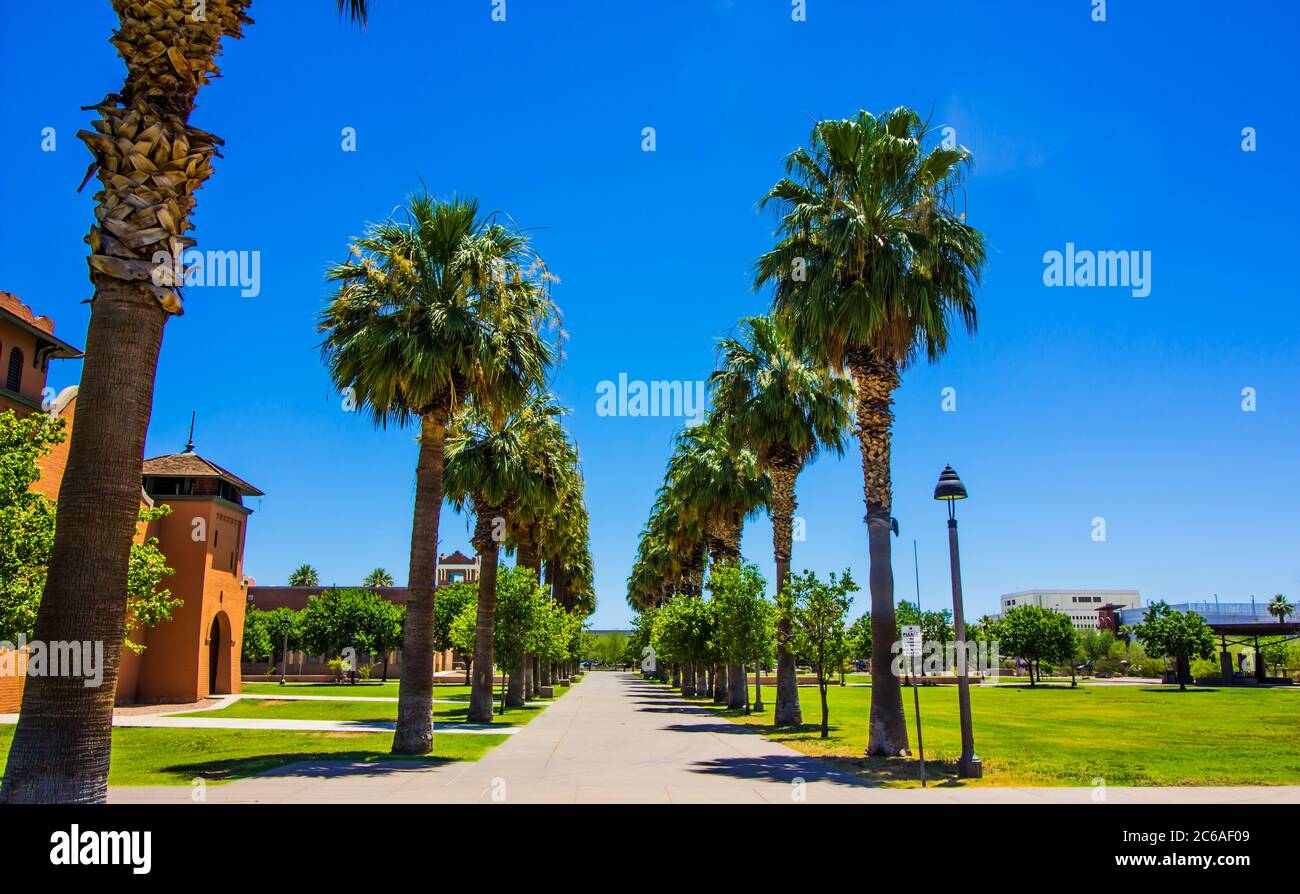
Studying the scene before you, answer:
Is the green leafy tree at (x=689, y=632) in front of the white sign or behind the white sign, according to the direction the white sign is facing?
behind

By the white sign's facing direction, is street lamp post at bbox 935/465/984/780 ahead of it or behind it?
behind

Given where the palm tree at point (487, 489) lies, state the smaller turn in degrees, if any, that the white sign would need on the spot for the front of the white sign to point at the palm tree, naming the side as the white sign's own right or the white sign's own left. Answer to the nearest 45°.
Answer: approximately 135° to the white sign's own right

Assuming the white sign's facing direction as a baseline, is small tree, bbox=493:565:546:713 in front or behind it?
behind

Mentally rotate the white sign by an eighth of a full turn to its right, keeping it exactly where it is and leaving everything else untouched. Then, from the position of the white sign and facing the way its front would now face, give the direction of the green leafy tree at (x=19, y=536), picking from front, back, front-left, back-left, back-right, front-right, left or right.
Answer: front-right

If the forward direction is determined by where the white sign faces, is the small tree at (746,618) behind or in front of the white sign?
behind

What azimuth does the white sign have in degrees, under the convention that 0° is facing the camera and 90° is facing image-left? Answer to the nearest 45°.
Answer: approximately 0°

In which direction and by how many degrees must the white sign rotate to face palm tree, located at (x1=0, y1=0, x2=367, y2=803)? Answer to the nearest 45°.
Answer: approximately 45° to its right
